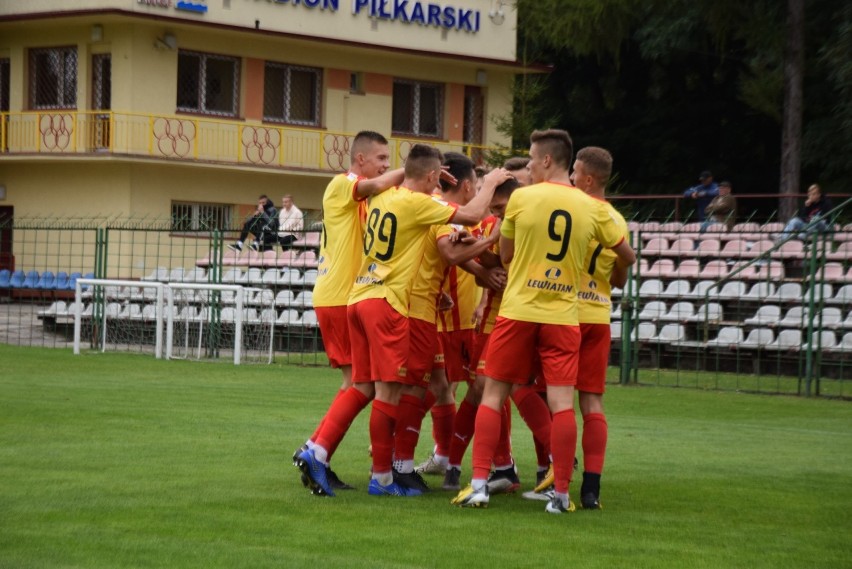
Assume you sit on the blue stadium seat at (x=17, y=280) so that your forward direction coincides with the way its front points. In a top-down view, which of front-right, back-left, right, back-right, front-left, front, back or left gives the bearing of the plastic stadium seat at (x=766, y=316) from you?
left

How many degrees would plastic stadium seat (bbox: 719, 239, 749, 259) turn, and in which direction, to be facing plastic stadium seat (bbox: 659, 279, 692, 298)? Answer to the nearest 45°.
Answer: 0° — it already faces it

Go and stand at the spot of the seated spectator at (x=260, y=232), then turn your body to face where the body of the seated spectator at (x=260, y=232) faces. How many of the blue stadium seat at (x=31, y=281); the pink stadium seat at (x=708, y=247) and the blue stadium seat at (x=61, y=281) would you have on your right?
2

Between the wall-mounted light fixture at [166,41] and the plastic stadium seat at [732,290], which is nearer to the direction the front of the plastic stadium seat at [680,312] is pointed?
the wall-mounted light fixture

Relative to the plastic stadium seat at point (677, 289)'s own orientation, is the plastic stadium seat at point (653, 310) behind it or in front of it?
in front

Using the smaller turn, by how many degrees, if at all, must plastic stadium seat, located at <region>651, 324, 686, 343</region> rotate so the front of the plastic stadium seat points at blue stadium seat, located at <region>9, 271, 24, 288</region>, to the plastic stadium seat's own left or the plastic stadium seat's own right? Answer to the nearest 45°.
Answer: approximately 45° to the plastic stadium seat's own right

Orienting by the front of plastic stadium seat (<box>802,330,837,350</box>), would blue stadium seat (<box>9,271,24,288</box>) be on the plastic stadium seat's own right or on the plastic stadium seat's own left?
on the plastic stadium seat's own right

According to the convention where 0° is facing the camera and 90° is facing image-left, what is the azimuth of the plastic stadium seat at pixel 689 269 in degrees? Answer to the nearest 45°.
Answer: approximately 0°

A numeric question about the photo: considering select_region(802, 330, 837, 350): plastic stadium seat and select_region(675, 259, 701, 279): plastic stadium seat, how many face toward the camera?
2

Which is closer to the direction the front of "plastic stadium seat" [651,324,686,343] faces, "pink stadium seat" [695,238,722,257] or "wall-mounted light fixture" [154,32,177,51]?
the wall-mounted light fixture
